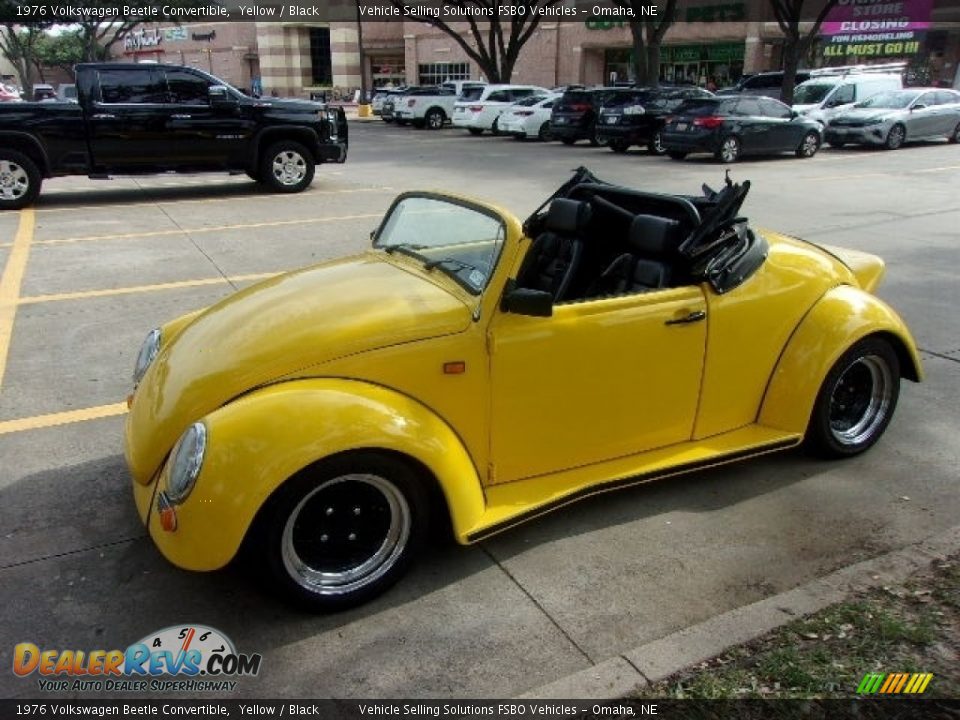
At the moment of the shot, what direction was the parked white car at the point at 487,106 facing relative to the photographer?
facing away from the viewer and to the right of the viewer

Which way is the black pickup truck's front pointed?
to the viewer's right

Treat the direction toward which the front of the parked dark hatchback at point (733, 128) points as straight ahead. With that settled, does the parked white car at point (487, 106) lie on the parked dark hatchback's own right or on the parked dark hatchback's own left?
on the parked dark hatchback's own left

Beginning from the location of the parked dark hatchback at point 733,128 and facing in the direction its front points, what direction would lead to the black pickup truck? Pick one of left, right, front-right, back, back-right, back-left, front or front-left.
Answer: back

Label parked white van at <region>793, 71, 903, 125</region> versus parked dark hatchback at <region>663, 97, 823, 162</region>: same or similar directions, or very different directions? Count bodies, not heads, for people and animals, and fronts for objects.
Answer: very different directions

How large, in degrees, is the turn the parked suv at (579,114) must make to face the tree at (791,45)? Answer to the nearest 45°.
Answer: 0° — it already faces it

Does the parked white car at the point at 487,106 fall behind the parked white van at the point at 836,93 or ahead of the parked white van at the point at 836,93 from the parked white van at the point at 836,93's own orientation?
ahead

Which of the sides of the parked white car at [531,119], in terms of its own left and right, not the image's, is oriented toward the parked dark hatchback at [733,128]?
right
